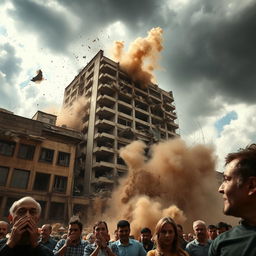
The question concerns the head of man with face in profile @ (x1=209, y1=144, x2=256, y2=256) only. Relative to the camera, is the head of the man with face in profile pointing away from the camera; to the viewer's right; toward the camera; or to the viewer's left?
to the viewer's left

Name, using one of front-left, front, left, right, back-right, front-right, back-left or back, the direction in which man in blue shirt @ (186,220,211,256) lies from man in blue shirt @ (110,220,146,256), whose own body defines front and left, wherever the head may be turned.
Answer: left

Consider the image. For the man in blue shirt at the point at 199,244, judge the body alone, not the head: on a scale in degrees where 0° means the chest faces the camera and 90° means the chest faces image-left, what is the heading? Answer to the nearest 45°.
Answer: approximately 0°

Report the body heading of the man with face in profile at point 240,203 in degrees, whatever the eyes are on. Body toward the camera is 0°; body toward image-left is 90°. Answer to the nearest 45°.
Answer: approximately 90°

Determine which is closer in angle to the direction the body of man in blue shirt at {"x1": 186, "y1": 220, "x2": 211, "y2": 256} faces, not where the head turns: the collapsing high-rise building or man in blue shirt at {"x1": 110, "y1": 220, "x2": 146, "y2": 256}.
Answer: the man in blue shirt

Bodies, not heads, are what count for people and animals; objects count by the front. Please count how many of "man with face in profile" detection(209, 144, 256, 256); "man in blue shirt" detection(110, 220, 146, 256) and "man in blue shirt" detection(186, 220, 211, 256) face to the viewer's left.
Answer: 1

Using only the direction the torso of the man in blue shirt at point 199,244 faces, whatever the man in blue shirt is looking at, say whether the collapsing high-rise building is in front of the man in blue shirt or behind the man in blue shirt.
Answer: behind

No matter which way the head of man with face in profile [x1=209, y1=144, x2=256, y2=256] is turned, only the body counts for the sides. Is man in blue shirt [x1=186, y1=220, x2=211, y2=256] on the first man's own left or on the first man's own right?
on the first man's own right

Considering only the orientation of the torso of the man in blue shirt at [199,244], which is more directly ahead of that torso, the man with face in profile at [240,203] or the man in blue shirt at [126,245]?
the man with face in profile
